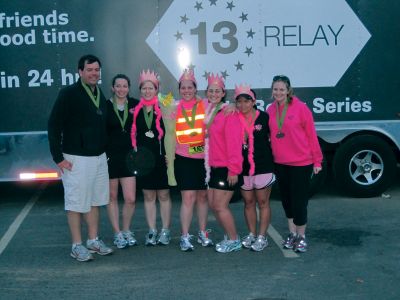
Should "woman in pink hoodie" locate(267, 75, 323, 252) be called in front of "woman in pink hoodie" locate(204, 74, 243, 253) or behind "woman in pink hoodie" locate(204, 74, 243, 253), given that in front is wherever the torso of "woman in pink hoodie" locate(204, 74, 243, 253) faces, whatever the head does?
behind

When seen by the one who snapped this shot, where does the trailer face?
facing to the left of the viewer

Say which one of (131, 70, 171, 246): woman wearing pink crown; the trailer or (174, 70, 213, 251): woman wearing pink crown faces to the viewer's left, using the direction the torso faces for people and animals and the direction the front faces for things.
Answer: the trailer

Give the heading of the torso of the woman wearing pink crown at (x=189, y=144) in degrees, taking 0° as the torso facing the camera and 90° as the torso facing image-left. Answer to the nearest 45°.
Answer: approximately 0°

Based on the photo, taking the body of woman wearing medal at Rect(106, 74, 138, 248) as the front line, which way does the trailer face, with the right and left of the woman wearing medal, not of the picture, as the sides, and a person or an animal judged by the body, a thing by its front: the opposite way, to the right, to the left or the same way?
to the right

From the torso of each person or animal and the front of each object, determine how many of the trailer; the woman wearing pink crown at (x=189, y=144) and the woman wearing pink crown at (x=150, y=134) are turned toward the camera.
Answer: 2
